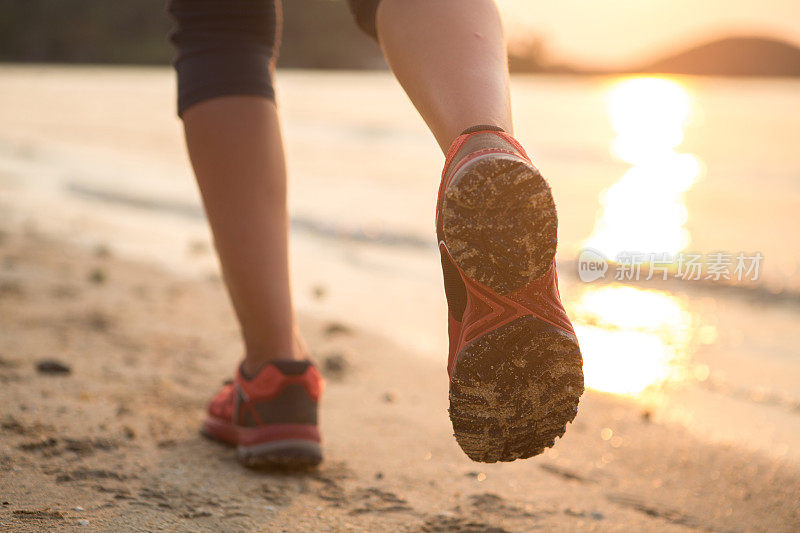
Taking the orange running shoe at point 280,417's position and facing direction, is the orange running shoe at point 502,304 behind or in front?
behind

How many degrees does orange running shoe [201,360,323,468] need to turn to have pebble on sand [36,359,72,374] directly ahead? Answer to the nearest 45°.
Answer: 0° — it already faces it

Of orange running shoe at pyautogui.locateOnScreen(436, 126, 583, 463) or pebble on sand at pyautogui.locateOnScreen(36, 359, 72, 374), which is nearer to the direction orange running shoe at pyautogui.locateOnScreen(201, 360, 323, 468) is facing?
the pebble on sand

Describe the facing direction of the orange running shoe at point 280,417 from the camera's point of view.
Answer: facing away from the viewer and to the left of the viewer
